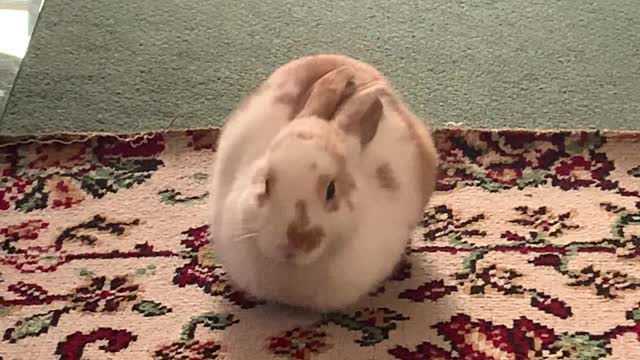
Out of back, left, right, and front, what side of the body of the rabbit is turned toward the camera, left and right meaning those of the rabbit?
front
